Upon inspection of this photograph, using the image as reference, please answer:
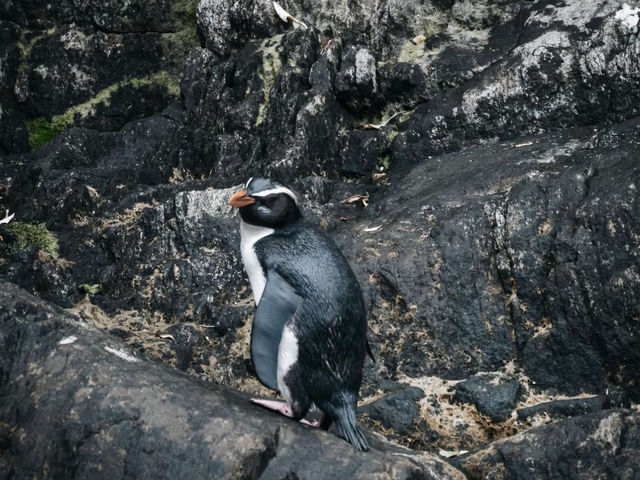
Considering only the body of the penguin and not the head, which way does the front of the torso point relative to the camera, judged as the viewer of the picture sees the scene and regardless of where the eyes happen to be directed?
to the viewer's left
